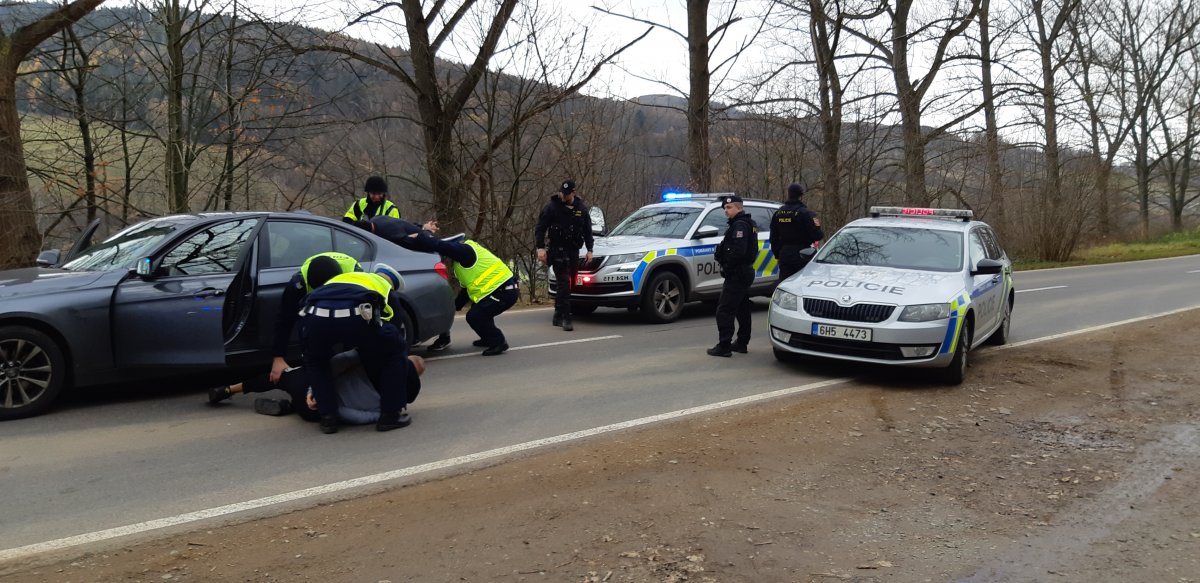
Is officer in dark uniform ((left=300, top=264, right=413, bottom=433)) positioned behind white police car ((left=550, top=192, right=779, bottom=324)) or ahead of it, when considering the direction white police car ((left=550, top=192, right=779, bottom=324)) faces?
ahead

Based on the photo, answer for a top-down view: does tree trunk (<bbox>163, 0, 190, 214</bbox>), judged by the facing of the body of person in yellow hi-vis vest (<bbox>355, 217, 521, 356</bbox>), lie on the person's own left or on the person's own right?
on the person's own right

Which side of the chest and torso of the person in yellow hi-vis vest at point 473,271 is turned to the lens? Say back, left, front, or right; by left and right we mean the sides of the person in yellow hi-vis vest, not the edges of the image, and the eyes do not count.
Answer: left

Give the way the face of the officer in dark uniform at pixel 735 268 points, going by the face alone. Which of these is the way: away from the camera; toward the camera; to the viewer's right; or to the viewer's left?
to the viewer's left

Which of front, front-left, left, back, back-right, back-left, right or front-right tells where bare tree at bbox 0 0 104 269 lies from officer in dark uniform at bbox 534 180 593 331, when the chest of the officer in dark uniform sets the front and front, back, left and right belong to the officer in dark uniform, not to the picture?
right

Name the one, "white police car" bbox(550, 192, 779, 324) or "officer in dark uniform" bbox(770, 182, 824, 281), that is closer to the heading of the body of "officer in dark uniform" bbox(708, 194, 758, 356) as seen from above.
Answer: the white police car

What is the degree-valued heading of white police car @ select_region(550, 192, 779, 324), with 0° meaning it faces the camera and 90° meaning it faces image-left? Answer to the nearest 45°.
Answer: approximately 45°

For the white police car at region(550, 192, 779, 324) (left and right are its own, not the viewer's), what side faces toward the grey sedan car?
front

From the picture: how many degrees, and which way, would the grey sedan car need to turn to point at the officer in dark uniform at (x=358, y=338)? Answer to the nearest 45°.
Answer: approximately 90° to its left

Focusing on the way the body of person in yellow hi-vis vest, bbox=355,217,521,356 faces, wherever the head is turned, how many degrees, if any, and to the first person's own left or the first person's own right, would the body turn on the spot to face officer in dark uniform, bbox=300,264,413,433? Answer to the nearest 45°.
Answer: approximately 90° to the first person's own left

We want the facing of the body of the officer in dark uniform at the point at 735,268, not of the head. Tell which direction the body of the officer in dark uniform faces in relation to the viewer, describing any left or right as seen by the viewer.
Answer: facing to the left of the viewer
